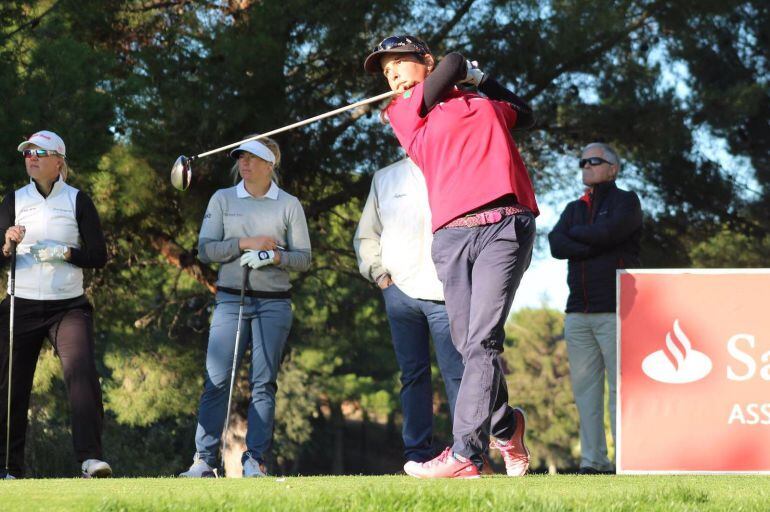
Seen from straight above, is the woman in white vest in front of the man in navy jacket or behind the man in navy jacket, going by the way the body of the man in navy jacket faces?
in front

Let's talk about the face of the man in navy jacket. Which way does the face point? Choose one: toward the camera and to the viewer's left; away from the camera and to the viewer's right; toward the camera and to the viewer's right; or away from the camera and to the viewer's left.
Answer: toward the camera and to the viewer's left

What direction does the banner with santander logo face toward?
toward the camera

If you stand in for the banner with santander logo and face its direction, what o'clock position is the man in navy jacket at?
The man in navy jacket is roughly at 5 o'clock from the banner with santander logo.

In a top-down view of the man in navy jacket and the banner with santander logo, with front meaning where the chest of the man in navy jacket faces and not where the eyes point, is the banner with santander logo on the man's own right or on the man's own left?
on the man's own left

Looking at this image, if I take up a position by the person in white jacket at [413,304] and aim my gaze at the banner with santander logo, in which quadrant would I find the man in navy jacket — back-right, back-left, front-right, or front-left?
front-left

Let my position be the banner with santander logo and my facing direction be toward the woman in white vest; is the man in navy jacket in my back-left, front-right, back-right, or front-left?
front-right

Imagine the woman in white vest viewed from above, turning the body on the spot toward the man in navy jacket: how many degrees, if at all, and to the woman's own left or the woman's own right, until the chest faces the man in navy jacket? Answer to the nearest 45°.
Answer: approximately 90° to the woman's own left

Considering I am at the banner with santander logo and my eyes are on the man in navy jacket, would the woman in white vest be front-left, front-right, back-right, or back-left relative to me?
front-left

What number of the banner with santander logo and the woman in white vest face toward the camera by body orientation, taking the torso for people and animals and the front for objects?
2

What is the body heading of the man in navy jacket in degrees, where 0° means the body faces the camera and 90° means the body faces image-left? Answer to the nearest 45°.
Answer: approximately 45°

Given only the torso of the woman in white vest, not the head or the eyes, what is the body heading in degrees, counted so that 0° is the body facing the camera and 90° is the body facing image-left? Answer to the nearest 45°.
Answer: approximately 0°
